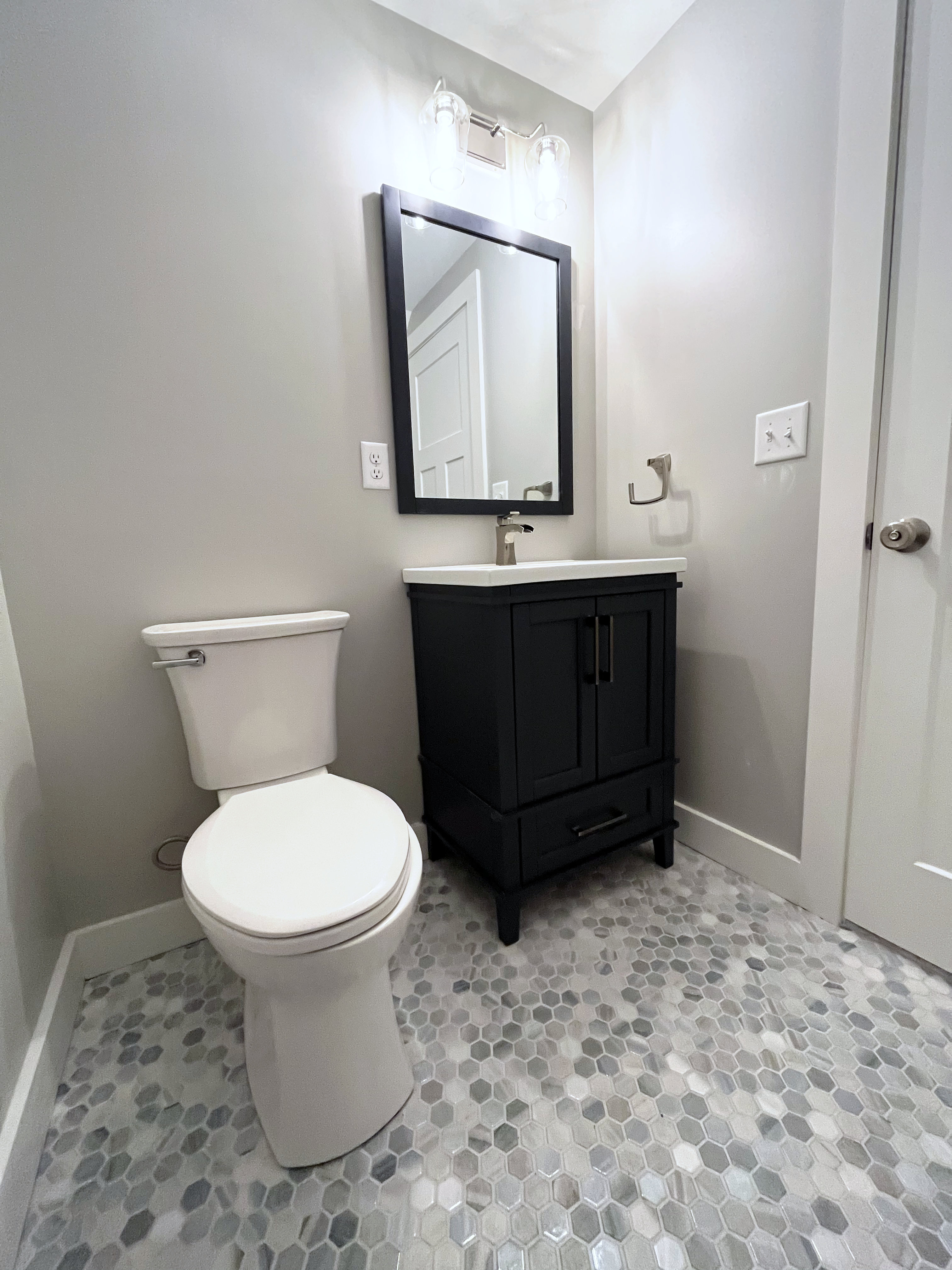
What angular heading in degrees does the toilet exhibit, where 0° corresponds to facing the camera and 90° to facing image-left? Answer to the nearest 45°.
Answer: approximately 0°

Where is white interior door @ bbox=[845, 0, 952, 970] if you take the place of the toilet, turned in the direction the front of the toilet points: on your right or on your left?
on your left

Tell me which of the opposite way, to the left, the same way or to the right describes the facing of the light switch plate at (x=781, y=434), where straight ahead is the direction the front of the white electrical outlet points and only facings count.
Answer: to the right

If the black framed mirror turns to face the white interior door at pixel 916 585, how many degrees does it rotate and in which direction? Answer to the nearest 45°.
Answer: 0° — it already faces it

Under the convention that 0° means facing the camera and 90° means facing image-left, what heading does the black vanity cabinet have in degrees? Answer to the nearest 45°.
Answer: approximately 315°

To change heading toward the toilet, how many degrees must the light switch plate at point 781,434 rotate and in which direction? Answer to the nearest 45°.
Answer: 0° — it already faces it

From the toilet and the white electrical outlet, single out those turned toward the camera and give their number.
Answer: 2

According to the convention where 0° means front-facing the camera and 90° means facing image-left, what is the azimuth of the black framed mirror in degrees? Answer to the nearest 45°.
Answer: approximately 315°

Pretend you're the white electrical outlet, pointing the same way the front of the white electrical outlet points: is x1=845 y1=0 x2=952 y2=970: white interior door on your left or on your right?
on your left
